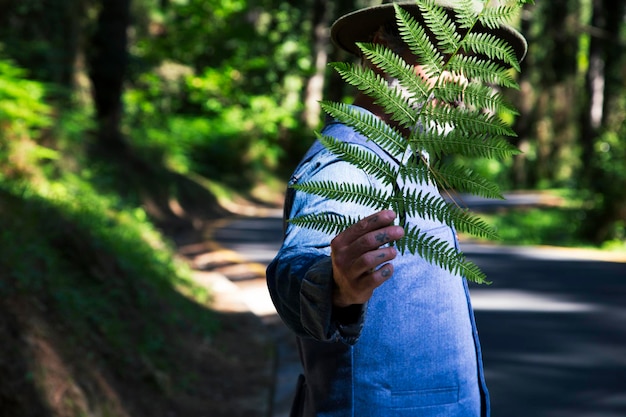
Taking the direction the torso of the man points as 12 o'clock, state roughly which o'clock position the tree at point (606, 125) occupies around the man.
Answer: The tree is roughly at 8 o'clock from the man.

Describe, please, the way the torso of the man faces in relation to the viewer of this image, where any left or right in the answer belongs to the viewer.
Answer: facing the viewer and to the right of the viewer
